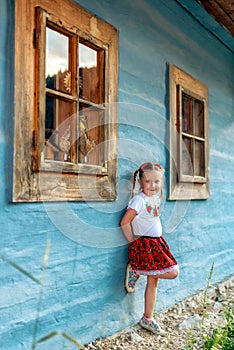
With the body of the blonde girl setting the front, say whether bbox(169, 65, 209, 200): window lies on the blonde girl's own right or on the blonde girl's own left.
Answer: on the blonde girl's own left

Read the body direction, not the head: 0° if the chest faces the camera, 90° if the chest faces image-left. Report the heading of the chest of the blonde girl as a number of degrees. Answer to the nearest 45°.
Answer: approximately 315°
